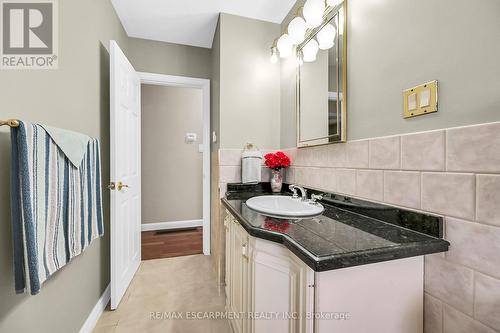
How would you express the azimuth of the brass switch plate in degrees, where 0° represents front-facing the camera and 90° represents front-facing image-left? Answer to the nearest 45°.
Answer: approximately 45°

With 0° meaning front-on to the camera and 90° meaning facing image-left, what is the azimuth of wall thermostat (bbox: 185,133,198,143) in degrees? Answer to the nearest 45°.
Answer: approximately 0°

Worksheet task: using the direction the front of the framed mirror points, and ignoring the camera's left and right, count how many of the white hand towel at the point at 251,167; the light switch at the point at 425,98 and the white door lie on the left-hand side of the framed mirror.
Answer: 1

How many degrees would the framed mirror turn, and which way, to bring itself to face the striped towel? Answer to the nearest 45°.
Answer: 0° — it already faces it

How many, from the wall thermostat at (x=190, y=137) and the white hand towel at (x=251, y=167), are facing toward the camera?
2

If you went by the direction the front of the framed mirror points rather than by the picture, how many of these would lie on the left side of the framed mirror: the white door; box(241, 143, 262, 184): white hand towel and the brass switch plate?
1
